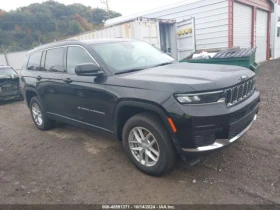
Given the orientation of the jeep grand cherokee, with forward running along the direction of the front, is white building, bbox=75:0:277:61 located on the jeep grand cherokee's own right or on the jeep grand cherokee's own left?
on the jeep grand cherokee's own left

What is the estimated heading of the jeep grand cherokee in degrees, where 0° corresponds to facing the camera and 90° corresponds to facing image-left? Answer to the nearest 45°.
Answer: approximately 315°

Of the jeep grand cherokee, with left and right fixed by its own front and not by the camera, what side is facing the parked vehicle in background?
back

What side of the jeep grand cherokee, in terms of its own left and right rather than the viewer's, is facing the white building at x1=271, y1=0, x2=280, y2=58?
left

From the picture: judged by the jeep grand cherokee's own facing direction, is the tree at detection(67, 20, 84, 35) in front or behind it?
behind
